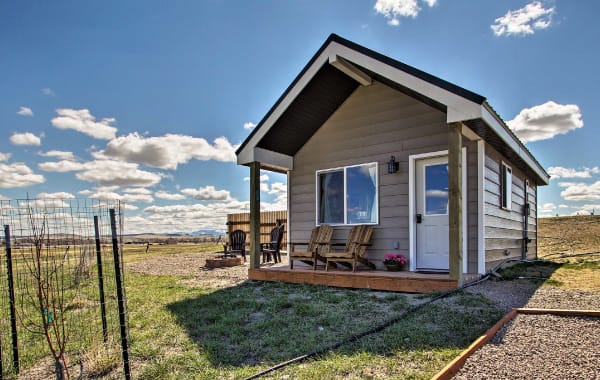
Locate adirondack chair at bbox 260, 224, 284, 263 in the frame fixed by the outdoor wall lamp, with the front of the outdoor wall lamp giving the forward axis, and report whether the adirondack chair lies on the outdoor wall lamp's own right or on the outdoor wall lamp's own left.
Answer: on the outdoor wall lamp's own right

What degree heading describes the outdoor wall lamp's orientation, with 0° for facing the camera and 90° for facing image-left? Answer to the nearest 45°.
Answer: approximately 45°

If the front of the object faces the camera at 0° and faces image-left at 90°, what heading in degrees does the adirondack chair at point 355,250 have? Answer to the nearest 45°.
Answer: approximately 45°

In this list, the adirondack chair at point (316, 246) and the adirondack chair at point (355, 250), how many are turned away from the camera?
0

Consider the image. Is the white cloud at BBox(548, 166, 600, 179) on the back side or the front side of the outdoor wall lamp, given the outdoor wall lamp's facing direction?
on the back side

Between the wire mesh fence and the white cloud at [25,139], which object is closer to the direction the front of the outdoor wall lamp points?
the wire mesh fence
